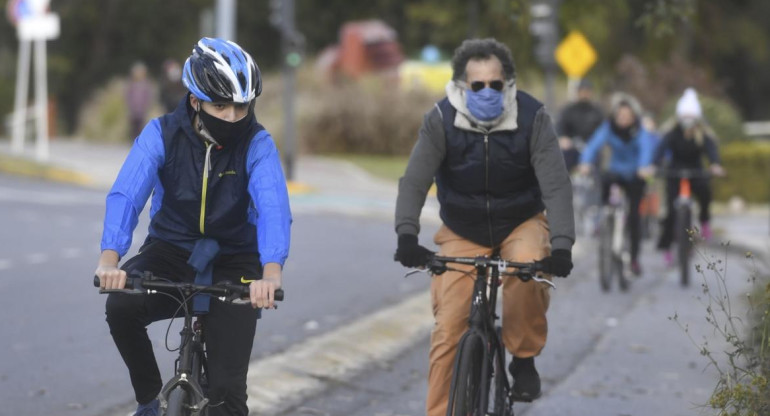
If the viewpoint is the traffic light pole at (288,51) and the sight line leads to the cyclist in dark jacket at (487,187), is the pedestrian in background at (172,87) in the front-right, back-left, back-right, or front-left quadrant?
back-right

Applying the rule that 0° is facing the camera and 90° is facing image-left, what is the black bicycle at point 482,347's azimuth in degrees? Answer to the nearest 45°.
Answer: approximately 0°

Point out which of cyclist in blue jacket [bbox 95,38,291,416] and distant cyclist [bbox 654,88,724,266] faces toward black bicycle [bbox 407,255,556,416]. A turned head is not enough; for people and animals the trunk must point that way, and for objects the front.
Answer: the distant cyclist

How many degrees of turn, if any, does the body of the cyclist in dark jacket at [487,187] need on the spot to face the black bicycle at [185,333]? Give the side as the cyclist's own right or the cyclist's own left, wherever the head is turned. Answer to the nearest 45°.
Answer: approximately 45° to the cyclist's own right

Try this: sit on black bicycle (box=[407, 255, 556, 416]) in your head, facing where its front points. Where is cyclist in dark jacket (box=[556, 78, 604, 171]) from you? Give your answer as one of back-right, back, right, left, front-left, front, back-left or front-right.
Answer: back

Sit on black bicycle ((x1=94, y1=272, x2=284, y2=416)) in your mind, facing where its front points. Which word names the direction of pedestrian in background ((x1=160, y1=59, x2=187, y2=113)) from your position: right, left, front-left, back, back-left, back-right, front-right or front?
back

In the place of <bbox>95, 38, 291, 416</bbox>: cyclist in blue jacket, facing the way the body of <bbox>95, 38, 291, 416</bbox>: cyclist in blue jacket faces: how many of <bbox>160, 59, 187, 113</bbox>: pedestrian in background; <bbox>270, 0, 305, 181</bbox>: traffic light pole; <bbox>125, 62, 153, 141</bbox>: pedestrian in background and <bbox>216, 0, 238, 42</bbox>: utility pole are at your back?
4

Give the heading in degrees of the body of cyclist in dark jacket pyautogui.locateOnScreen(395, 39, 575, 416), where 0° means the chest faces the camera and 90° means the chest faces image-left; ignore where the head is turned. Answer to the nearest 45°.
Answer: approximately 0°
